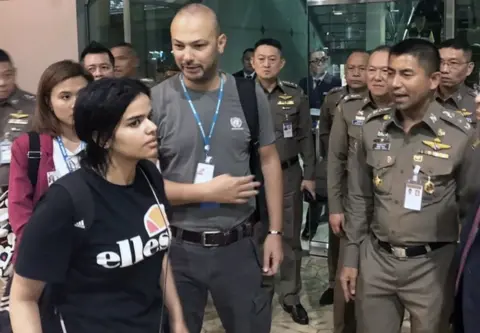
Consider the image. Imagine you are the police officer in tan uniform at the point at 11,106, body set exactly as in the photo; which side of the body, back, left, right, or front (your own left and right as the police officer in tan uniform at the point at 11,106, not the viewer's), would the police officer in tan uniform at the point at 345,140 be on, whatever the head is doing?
left

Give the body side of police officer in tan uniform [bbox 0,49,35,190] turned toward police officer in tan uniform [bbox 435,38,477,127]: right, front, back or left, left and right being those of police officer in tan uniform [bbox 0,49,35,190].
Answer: left

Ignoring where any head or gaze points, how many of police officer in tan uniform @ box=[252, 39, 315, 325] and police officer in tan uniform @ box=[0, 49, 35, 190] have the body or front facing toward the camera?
2

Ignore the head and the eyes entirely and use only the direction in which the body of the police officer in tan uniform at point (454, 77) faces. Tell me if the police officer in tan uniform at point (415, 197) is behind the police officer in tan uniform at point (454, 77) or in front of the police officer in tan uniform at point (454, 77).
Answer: in front

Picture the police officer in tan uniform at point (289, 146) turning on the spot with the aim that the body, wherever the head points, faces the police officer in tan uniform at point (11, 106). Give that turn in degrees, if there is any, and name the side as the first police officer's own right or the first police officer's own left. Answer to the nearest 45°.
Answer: approximately 45° to the first police officer's own right

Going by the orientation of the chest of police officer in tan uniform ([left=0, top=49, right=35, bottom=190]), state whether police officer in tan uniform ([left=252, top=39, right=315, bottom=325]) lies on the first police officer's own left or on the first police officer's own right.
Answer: on the first police officer's own left

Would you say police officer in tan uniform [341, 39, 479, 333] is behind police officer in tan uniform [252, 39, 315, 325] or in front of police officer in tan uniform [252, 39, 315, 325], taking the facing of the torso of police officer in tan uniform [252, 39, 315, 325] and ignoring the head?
in front
